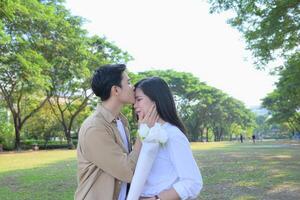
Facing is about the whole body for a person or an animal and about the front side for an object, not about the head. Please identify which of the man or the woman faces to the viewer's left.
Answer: the woman

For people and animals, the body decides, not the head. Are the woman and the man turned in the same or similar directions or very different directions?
very different directions

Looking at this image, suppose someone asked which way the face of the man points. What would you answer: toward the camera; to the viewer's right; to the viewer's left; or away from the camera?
to the viewer's right

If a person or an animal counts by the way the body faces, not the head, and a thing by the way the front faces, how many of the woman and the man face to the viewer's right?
1

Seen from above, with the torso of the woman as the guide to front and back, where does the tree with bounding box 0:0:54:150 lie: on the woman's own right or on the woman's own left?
on the woman's own right

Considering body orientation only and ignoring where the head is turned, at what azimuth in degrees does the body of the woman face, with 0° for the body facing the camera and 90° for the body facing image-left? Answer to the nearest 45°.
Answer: approximately 90°

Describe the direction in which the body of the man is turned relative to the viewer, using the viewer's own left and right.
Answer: facing to the right of the viewer
